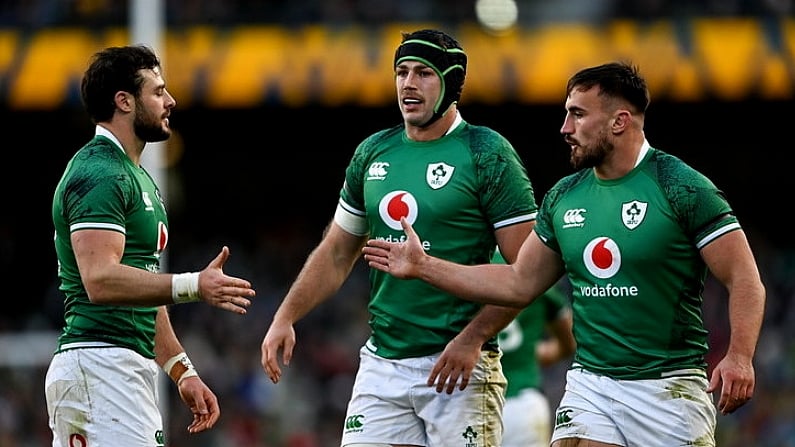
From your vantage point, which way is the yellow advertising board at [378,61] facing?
toward the camera
